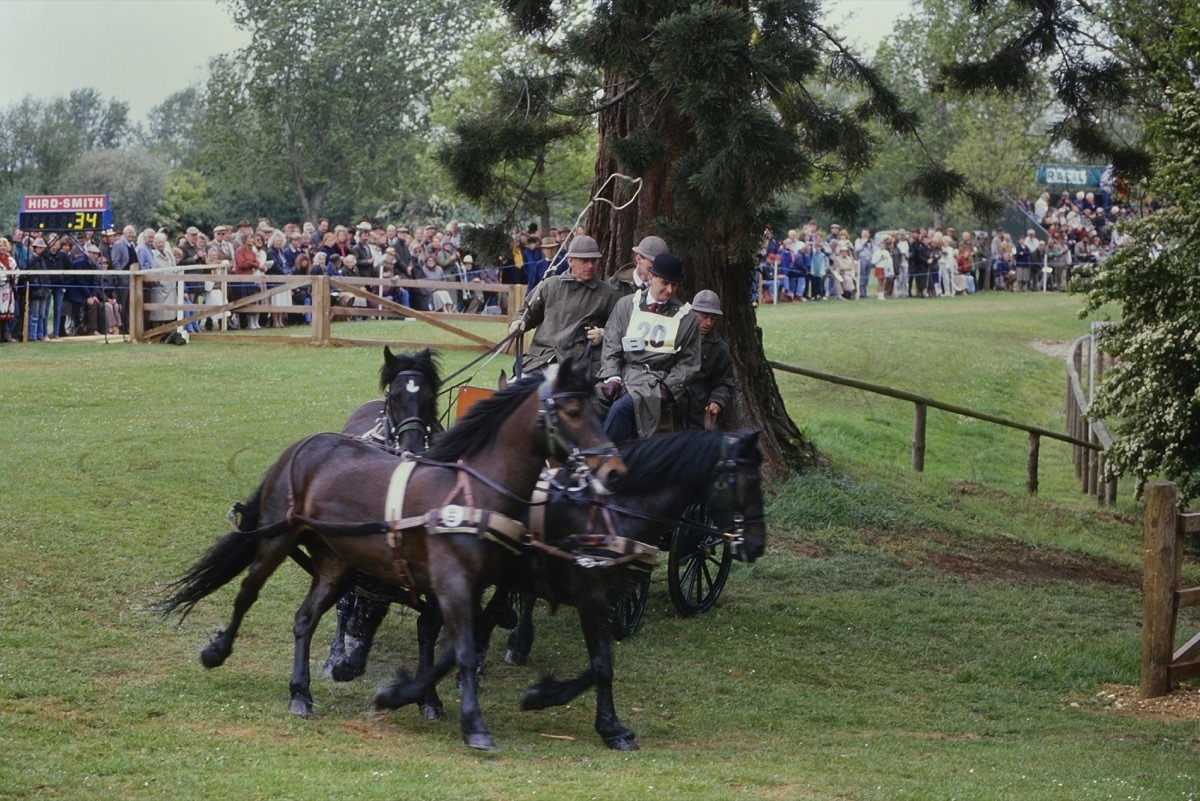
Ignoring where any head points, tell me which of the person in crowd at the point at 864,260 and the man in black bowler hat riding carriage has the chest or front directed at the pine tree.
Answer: the person in crowd

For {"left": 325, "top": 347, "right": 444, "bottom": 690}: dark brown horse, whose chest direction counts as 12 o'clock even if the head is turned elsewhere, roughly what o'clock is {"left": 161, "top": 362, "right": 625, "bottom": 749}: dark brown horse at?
{"left": 161, "top": 362, "right": 625, "bottom": 749}: dark brown horse is roughly at 1 o'clock from {"left": 325, "top": 347, "right": 444, "bottom": 690}: dark brown horse.

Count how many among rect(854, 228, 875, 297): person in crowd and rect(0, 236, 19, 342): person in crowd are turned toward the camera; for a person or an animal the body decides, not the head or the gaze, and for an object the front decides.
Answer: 2

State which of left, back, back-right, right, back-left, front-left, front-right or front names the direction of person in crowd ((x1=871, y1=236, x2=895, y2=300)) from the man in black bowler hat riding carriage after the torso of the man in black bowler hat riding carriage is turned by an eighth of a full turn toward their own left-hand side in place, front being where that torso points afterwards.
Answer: back-left

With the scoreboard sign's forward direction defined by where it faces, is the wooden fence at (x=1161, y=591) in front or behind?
in front

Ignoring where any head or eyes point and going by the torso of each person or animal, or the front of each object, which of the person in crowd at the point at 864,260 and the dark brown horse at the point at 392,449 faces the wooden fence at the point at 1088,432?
the person in crowd

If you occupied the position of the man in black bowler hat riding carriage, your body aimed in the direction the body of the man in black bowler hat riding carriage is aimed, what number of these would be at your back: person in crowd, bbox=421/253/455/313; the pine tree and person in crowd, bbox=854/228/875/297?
3

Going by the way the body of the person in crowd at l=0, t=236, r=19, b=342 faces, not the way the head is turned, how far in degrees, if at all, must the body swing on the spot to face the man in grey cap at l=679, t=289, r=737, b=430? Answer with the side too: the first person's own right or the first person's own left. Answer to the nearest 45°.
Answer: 0° — they already face them

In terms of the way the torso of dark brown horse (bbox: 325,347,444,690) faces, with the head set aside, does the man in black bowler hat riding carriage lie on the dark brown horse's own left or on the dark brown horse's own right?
on the dark brown horse's own left

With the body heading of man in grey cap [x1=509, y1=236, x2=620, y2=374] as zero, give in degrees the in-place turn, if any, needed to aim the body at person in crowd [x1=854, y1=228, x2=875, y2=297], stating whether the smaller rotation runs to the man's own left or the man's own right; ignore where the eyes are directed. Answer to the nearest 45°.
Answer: approximately 180°
